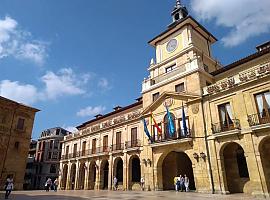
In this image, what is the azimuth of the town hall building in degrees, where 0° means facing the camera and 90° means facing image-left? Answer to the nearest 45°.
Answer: approximately 45°

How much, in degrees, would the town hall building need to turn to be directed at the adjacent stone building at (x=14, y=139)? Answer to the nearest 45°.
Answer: approximately 45° to its right
